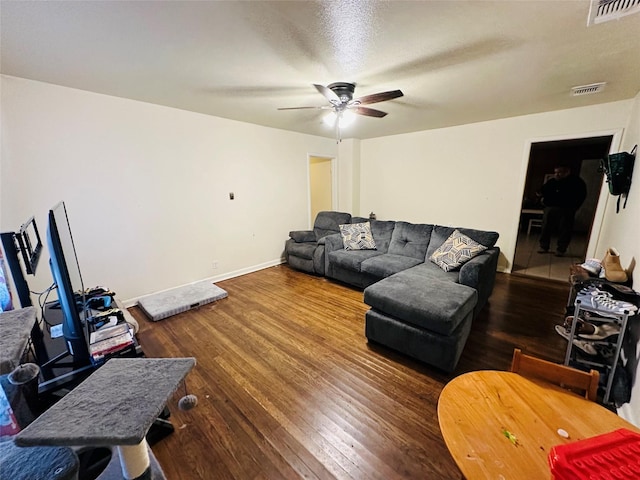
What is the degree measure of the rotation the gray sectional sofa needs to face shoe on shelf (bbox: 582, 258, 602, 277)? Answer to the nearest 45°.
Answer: approximately 135° to its left

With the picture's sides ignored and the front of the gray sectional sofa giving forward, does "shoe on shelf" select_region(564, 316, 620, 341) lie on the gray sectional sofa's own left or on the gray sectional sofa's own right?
on the gray sectional sofa's own left

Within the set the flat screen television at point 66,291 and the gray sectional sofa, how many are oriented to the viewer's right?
1

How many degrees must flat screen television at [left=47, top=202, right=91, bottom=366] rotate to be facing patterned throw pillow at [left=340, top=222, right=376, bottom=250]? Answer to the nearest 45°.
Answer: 0° — it already faces it

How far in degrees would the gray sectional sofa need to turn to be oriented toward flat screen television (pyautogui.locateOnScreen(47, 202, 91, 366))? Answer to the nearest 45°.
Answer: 0° — it already faces it

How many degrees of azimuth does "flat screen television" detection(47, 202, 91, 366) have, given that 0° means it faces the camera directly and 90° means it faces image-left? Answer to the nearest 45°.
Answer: approximately 270°

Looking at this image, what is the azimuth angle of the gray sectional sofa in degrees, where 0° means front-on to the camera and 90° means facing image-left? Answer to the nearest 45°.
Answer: approximately 45°

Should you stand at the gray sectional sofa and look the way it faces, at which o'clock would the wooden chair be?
The wooden chair is roughly at 10 o'clock from the gray sectional sofa.

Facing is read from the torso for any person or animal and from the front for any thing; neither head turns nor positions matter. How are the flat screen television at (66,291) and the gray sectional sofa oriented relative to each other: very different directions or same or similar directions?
very different directions
